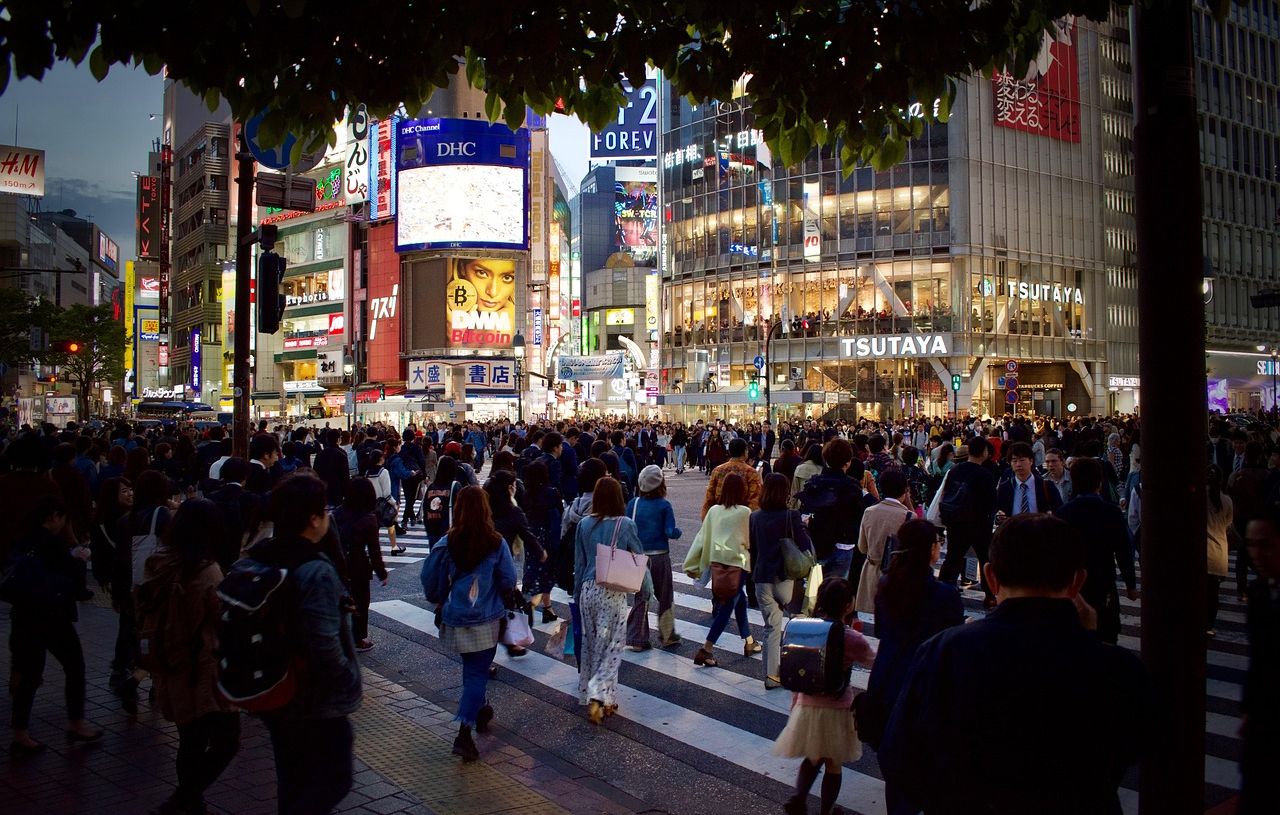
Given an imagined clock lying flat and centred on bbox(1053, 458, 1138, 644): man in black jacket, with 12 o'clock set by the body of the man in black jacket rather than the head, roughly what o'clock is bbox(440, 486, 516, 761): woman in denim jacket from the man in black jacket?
The woman in denim jacket is roughly at 8 o'clock from the man in black jacket.

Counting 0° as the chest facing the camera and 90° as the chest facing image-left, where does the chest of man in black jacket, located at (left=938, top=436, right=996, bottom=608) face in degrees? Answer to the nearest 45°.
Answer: approximately 225°

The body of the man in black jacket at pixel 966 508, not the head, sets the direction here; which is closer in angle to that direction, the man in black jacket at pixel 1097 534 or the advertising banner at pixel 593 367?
the advertising banner

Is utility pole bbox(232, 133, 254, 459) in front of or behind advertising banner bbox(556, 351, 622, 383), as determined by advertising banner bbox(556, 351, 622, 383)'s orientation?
in front

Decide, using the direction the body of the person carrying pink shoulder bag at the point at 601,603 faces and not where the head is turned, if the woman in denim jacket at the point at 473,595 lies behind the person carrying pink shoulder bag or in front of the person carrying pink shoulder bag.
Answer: behind

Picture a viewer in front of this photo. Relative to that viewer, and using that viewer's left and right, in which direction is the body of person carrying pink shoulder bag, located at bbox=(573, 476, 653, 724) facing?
facing away from the viewer

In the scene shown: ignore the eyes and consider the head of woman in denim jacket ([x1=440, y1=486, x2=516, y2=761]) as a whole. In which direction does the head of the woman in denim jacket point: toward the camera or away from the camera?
away from the camera

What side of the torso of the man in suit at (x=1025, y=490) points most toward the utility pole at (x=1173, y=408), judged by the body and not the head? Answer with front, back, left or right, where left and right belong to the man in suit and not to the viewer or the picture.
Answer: front

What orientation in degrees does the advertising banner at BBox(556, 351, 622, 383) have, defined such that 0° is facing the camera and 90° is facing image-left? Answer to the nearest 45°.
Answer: approximately 0°

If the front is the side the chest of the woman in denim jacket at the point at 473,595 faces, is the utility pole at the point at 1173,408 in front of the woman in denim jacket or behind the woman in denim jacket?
behind

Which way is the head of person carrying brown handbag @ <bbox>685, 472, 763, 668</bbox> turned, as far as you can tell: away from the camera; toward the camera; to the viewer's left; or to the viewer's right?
away from the camera

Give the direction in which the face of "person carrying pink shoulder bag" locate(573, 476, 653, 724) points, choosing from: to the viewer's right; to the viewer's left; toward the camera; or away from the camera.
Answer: away from the camera

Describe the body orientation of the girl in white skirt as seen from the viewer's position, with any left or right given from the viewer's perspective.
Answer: facing away from the viewer and to the right of the viewer

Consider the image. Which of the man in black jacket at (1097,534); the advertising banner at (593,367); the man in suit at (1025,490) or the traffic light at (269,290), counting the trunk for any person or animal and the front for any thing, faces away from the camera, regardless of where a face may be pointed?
the man in black jacket
